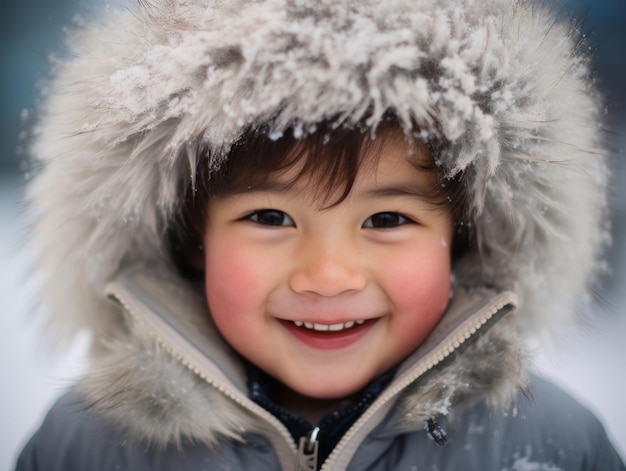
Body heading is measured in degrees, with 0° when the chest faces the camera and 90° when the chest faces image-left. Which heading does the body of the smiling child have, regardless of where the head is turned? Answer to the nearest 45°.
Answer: approximately 0°
